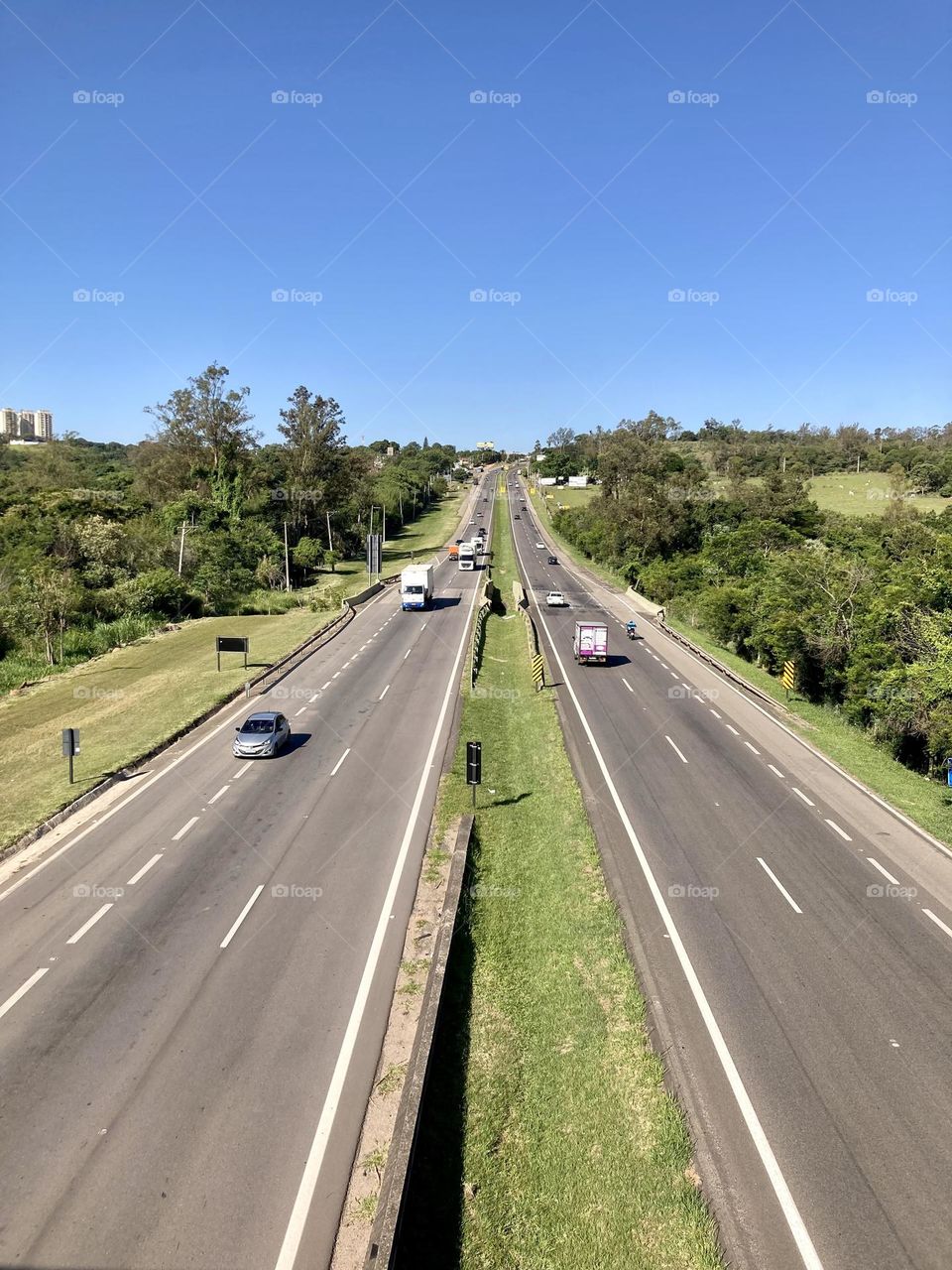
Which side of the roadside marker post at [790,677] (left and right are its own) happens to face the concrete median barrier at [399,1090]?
front

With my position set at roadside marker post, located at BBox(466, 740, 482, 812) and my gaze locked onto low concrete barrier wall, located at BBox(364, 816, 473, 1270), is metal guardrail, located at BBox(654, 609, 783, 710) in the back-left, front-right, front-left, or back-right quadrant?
back-left

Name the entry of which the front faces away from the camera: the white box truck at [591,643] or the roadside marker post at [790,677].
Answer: the white box truck

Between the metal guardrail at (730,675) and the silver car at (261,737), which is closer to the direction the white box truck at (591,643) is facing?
the metal guardrail

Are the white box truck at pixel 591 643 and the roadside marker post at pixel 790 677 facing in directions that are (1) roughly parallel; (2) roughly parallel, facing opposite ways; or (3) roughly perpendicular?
roughly parallel, facing opposite ways

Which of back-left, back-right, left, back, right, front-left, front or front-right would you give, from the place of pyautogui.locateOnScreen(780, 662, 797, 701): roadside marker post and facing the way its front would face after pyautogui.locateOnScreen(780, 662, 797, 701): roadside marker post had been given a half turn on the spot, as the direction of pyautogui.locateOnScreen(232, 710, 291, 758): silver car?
back-left

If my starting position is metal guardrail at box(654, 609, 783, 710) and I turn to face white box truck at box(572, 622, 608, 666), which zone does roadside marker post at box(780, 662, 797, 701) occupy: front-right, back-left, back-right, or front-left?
back-left

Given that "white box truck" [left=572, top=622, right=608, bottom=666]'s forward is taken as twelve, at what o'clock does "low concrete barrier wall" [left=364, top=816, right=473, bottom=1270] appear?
The low concrete barrier wall is roughly at 6 o'clock from the white box truck.

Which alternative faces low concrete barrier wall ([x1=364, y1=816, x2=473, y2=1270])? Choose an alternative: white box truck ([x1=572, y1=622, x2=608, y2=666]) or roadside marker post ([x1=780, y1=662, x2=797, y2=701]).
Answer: the roadside marker post

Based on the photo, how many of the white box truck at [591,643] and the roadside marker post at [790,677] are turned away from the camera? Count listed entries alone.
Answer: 1

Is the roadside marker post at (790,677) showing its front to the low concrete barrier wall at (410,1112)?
yes

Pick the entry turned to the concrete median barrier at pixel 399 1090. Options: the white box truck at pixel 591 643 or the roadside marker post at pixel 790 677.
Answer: the roadside marker post

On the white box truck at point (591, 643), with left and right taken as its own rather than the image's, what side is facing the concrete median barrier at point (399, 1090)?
back

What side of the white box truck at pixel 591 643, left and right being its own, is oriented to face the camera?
back

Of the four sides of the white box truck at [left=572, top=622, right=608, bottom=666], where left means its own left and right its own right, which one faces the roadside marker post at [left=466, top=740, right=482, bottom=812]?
back

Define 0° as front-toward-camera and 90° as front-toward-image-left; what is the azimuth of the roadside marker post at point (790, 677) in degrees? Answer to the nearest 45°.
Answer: approximately 0°
